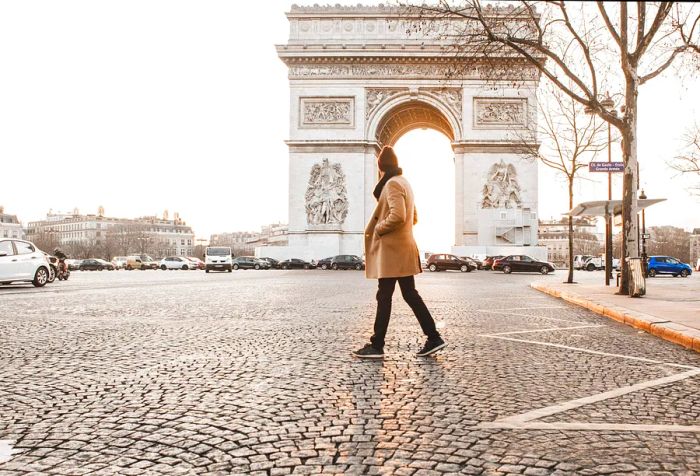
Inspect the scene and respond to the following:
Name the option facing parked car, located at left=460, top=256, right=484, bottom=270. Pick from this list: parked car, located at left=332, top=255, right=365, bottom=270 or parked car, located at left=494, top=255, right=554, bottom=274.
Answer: parked car, located at left=332, top=255, right=365, bottom=270

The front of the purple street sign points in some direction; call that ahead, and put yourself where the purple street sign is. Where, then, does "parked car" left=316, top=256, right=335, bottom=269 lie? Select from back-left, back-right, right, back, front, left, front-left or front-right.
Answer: back-right

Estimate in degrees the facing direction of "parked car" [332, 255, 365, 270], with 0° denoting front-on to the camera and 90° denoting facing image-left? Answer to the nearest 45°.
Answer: approximately 270°

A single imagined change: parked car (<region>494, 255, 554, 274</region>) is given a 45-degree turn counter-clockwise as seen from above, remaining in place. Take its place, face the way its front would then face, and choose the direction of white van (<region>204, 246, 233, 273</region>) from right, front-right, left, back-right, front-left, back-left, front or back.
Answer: back-left

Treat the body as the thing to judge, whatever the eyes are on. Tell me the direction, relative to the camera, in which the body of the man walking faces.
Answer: to the viewer's left

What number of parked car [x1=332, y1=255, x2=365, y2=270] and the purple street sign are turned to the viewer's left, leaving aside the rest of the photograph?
0

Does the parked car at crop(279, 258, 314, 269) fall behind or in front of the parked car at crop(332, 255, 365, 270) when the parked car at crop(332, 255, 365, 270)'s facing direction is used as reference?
behind

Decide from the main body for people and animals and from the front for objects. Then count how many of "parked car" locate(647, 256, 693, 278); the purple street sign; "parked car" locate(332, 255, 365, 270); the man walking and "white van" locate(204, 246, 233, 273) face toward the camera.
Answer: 2

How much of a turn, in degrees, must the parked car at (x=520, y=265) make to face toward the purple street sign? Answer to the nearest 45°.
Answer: approximately 90° to its right

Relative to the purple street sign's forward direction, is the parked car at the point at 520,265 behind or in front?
behind

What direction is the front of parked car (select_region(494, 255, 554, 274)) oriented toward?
to the viewer's right

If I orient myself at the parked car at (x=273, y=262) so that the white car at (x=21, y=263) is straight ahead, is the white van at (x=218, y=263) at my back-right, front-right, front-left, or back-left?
front-right

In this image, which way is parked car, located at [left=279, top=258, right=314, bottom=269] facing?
to the viewer's right

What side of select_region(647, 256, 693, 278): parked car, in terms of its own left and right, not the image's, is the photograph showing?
right

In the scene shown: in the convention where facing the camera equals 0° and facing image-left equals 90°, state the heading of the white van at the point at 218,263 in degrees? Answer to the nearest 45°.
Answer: approximately 0°

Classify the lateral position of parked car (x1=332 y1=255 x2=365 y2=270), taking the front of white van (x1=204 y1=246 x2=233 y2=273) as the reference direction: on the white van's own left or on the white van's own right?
on the white van's own left

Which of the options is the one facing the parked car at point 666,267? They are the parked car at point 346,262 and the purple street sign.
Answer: the parked car at point 346,262

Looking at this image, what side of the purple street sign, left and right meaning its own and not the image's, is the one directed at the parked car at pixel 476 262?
back
